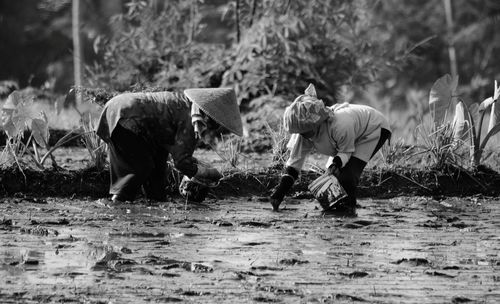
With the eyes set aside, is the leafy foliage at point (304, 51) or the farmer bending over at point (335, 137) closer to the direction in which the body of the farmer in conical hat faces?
the farmer bending over

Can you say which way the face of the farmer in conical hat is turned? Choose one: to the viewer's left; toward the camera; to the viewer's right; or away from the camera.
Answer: to the viewer's right

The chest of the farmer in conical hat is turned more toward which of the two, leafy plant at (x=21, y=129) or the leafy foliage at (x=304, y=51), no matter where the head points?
the leafy foliage

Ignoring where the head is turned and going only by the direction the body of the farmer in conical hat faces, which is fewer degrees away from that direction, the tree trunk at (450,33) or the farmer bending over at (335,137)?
the farmer bending over

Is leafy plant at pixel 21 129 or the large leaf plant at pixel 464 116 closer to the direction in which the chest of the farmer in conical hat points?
the large leaf plant

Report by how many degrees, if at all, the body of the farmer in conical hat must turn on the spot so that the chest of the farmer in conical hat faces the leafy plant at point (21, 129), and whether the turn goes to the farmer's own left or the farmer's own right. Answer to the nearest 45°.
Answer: approximately 135° to the farmer's own left

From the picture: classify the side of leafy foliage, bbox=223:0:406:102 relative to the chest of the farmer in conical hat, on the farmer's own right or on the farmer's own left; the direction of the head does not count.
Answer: on the farmer's own left

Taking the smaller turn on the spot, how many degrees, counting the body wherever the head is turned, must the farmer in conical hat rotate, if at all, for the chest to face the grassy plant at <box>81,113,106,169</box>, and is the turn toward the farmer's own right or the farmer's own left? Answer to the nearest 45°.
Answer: approximately 135° to the farmer's own left

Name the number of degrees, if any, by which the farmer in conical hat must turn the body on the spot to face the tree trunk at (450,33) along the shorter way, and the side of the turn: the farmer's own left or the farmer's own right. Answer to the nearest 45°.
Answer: approximately 45° to the farmer's own left

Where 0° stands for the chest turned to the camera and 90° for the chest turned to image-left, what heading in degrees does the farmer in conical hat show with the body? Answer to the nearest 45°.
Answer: approximately 270°
